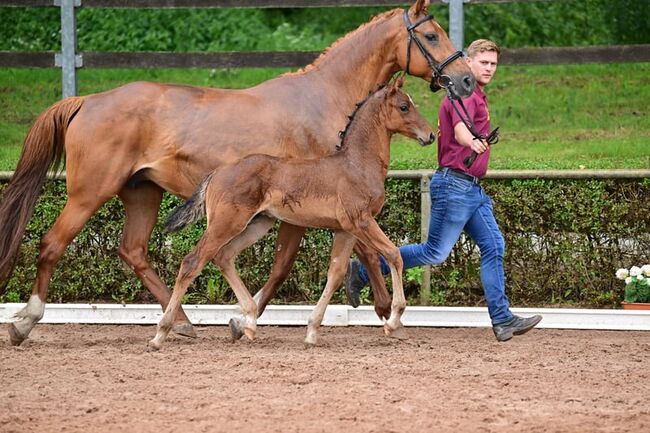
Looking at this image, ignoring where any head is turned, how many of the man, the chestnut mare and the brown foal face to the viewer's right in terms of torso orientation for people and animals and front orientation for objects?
3

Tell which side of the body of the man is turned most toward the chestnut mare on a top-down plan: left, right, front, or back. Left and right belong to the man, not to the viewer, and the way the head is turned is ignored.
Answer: back

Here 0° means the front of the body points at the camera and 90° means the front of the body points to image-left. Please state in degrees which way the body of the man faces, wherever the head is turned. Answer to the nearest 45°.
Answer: approximately 270°

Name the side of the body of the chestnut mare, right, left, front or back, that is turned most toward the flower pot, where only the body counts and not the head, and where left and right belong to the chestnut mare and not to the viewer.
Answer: front

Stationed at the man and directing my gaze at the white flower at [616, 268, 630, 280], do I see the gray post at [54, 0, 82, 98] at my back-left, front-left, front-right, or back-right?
back-left

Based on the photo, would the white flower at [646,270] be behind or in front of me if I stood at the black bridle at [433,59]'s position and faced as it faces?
in front

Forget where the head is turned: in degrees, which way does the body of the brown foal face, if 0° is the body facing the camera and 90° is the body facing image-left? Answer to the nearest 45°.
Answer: approximately 270°

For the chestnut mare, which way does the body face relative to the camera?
to the viewer's right

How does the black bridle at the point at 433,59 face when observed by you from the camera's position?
facing to the right of the viewer

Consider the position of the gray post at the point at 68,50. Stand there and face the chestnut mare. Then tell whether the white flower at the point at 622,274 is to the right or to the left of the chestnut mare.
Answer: left

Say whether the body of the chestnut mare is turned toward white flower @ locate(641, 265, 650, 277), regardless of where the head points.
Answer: yes

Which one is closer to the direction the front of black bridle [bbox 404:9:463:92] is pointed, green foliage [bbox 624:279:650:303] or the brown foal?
the green foliage
